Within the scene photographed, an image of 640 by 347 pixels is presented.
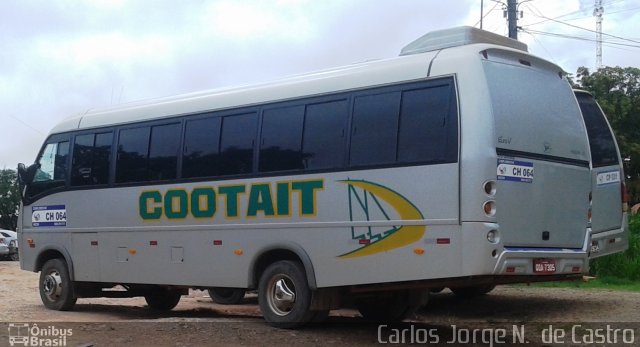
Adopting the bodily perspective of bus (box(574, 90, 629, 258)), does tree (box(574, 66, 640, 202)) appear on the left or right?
on its right

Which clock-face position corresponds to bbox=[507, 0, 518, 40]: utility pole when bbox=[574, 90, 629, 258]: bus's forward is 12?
The utility pole is roughly at 1 o'clock from the bus.

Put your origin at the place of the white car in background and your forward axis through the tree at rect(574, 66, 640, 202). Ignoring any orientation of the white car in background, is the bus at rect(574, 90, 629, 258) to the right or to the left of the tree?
right

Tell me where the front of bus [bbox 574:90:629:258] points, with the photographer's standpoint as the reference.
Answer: facing away from the viewer and to the left of the viewer
